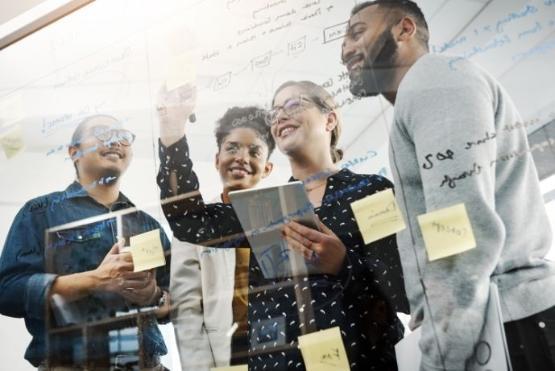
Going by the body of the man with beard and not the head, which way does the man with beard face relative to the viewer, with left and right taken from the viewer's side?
facing to the left of the viewer

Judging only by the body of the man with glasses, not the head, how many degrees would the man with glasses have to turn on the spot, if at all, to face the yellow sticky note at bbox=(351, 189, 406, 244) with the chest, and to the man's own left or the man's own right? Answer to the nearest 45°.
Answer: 0° — they already face it

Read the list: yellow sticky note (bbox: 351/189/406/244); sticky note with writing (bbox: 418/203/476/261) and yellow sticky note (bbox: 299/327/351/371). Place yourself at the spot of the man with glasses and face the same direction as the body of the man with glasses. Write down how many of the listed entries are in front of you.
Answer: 3

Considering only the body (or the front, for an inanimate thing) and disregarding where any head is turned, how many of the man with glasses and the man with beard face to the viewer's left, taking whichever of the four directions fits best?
1

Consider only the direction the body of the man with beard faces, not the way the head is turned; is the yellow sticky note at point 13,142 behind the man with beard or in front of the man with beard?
in front

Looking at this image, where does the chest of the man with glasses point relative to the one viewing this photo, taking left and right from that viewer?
facing the viewer and to the right of the viewer

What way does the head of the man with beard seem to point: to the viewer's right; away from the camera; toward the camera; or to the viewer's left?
to the viewer's left

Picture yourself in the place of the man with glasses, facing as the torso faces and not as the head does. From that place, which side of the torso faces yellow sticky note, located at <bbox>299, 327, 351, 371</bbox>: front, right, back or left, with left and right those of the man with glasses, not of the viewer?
front
